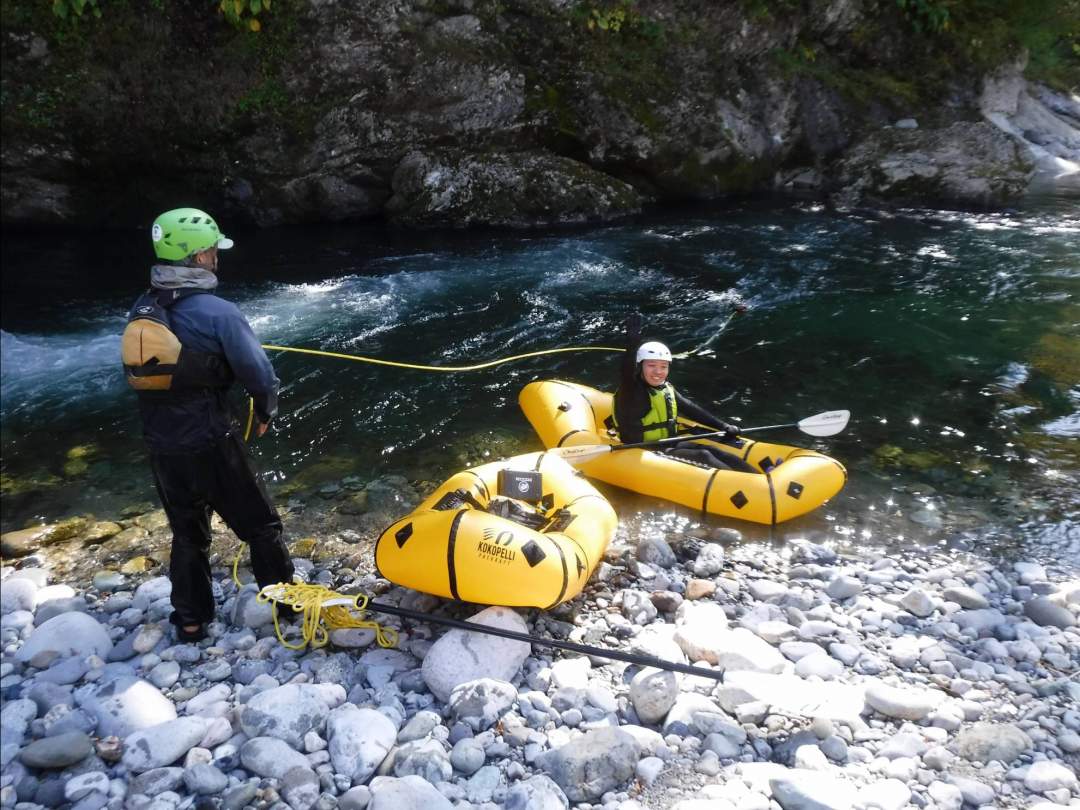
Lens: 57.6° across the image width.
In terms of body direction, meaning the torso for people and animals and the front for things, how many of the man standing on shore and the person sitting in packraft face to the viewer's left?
0

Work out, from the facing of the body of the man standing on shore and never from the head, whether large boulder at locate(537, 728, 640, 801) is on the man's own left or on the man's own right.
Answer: on the man's own right

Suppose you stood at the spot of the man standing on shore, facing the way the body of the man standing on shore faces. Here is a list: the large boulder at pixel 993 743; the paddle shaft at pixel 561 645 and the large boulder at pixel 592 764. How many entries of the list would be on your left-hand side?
0

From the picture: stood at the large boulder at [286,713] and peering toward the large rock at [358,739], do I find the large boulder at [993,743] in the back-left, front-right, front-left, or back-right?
front-left

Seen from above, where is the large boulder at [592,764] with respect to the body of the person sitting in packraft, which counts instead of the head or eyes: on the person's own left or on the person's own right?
on the person's own right

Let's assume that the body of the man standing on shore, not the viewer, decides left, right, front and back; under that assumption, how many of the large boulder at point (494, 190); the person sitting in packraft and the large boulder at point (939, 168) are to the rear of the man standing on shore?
0

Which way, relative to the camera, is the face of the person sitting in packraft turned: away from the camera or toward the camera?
toward the camera

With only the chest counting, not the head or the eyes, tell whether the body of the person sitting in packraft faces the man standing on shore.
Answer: no

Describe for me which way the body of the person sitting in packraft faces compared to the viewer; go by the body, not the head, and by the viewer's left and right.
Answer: facing the viewer and to the right of the viewer

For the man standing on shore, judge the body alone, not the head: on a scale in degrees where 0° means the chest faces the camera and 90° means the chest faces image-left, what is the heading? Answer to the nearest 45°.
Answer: approximately 225°

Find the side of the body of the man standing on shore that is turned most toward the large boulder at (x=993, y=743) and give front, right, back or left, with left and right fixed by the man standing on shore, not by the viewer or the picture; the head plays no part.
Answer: right
